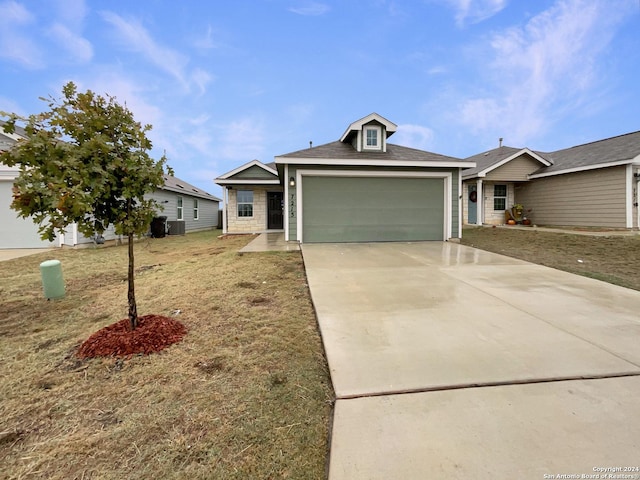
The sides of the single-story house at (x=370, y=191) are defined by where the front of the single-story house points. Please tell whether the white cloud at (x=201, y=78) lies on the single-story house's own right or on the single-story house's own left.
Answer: on the single-story house's own right

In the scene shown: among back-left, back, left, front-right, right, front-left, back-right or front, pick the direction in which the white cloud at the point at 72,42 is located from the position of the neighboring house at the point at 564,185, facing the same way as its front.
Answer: right

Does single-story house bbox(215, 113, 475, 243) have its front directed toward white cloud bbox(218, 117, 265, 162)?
no

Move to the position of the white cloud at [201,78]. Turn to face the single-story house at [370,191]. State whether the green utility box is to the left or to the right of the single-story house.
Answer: right

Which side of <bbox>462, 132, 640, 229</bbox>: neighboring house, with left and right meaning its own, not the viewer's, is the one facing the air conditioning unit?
right

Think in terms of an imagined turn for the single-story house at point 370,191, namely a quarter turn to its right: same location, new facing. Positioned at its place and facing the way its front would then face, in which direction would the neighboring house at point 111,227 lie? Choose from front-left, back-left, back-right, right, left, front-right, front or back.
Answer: front

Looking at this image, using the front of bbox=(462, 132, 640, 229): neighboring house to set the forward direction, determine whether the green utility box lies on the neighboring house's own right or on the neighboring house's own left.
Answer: on the neighboring house's own right

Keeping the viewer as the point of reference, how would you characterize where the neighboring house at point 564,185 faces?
facing the viewer and to the right of the viewer

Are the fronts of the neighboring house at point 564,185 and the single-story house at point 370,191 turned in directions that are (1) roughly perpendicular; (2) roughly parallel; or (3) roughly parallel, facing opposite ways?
roughly parallel

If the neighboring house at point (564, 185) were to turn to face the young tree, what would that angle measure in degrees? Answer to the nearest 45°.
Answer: approximately 45° to its right

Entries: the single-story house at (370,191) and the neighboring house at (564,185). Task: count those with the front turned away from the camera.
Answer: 0

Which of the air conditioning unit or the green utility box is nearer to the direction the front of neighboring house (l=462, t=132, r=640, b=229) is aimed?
the green utility box

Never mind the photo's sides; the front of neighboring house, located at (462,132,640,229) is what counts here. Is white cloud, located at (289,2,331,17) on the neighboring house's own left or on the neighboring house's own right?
on the neighboring house's own right

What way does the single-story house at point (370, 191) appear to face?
toward the camera

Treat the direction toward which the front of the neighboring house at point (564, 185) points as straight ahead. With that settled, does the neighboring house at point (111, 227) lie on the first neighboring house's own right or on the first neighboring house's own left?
on the first neighboring house's own right

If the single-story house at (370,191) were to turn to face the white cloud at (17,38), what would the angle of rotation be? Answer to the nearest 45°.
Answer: approximately 90° to its right

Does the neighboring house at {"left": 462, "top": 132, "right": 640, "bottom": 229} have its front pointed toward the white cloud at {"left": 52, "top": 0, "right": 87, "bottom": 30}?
no
